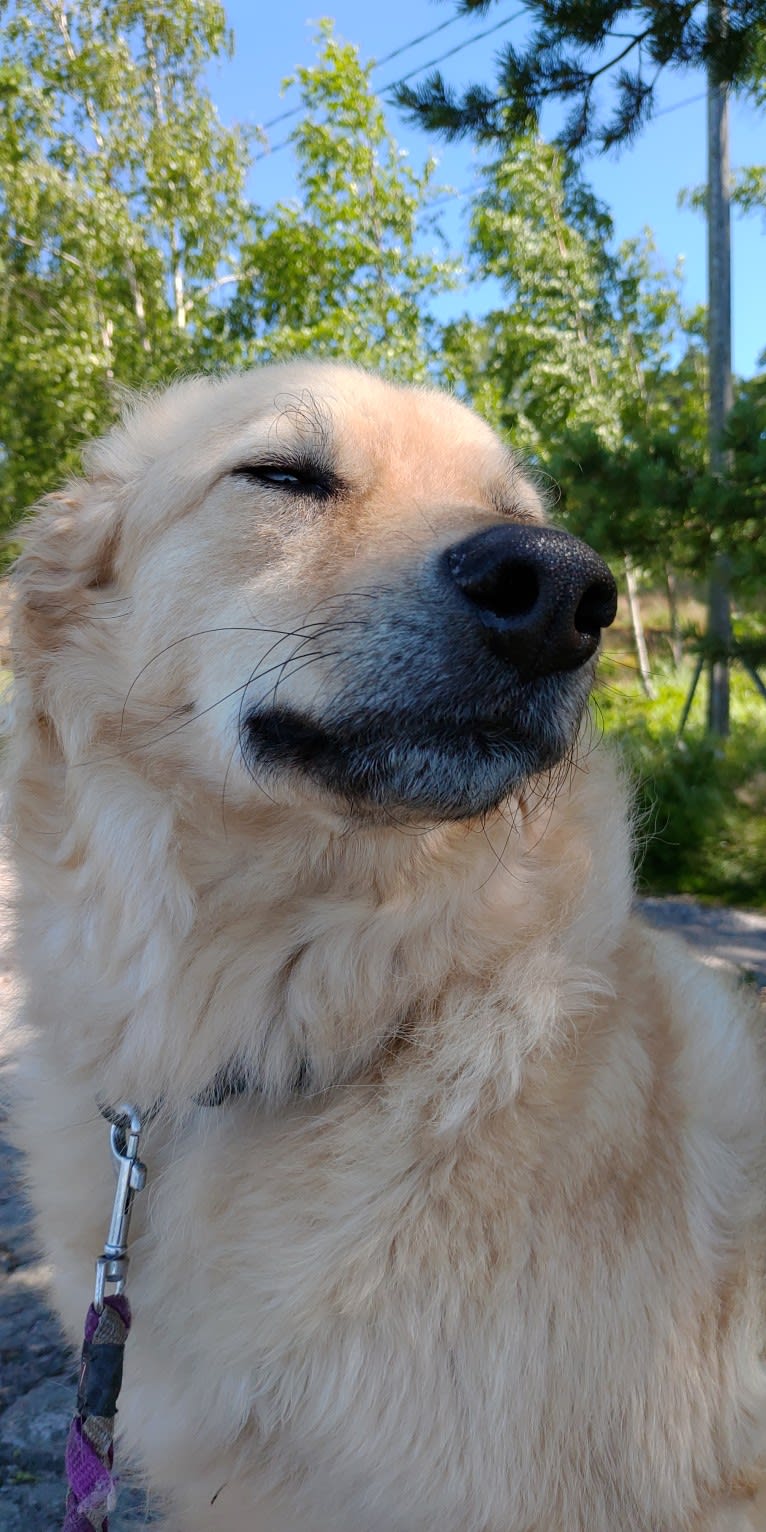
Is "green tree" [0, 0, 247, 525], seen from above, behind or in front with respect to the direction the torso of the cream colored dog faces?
behind
